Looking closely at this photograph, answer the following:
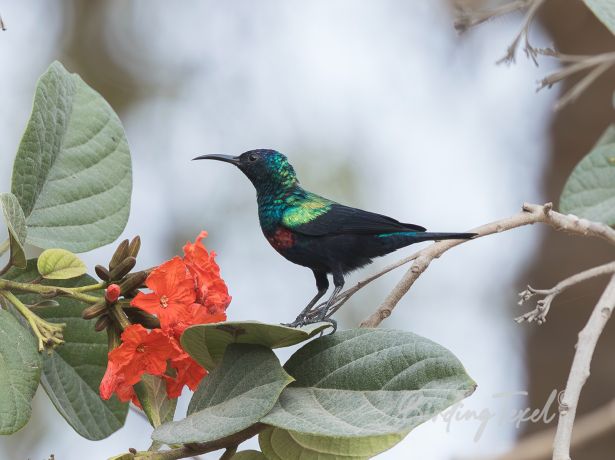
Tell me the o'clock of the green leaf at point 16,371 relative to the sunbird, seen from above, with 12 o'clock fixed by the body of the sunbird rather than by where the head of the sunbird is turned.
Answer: The green leaf is roughly at 12 o'clock from the sunbird.

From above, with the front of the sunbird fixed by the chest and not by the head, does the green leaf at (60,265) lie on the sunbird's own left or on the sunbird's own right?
on the sunbird's own left

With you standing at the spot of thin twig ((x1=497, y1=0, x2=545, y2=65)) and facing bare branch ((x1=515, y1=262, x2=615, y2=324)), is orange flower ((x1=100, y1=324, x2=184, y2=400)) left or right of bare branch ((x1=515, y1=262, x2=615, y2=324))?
right

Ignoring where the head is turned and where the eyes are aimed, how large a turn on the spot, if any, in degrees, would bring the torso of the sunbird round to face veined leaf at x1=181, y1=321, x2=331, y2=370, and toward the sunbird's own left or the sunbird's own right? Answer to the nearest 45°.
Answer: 0° — it already faces it

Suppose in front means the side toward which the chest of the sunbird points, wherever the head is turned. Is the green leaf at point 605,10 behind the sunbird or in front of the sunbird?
behind

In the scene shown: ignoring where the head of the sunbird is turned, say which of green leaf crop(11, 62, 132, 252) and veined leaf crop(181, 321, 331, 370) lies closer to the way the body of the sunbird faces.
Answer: the green leaf

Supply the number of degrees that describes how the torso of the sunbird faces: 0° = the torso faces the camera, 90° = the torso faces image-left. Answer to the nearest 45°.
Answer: approximately 90°

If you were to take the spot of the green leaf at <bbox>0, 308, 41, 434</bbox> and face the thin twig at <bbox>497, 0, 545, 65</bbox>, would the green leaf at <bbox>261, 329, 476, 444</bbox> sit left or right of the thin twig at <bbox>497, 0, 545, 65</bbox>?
right

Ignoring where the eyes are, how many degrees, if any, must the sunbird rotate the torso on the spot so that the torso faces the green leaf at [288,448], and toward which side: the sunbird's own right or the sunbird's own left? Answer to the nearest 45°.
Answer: approximately 90° to the sunbird's own left
